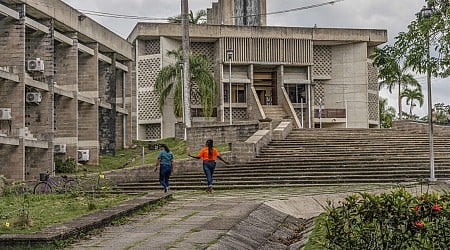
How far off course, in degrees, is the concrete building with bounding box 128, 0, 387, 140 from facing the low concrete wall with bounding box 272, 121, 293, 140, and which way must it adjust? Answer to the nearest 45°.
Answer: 0° — it already faces it

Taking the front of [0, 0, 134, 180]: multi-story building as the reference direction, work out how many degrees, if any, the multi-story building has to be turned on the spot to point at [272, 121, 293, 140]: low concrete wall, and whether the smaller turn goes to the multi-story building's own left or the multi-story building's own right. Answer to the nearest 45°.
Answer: approximately 45° to the multi-story building's own left

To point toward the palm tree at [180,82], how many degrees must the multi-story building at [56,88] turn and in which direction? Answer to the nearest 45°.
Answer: approximately 90° to its left

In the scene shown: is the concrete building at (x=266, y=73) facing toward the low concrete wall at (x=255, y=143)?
yes

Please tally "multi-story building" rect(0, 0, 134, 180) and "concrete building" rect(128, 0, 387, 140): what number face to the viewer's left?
0

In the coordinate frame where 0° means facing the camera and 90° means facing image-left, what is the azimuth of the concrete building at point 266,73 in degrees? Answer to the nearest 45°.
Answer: approximately 0°

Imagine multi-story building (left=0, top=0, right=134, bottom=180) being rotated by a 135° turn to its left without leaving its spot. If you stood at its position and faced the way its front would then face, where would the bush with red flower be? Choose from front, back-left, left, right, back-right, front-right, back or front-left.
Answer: back

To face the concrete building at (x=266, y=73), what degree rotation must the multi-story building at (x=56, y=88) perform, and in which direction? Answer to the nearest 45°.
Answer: approximately 90° to its left

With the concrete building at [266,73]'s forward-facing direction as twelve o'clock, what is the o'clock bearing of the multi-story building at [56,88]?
The multi-story building is roughly at 1 o'clock from the concrete building.

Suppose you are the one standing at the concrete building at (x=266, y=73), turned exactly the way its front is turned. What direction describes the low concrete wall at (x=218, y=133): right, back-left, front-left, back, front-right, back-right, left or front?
front
